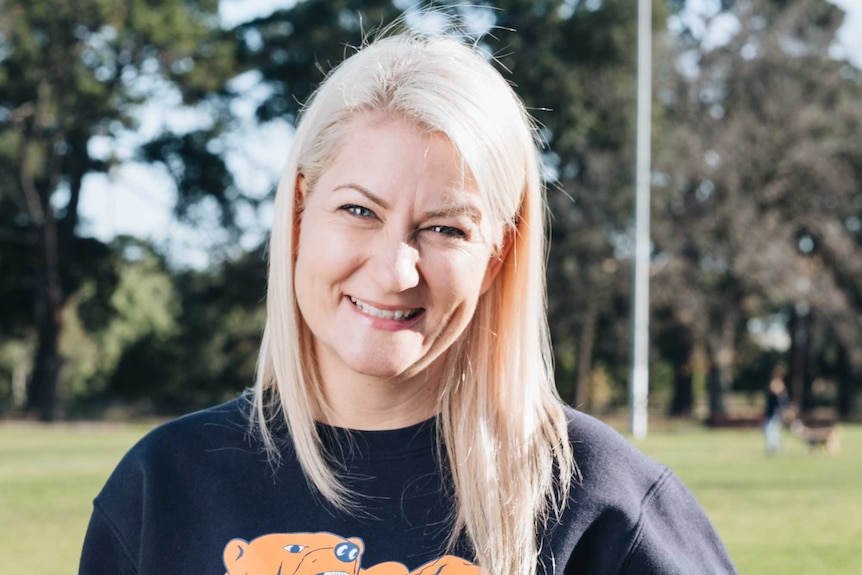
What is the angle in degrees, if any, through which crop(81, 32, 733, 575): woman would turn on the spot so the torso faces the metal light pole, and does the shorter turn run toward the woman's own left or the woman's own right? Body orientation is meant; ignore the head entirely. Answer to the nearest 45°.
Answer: approximately 180°

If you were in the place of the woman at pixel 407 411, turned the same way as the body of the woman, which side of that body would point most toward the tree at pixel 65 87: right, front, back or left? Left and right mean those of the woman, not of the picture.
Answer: back

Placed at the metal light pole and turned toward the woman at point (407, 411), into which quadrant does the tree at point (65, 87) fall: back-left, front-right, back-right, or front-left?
back-right

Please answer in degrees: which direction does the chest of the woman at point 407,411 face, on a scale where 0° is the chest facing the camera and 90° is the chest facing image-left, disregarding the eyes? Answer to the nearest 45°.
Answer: approximately 0°
